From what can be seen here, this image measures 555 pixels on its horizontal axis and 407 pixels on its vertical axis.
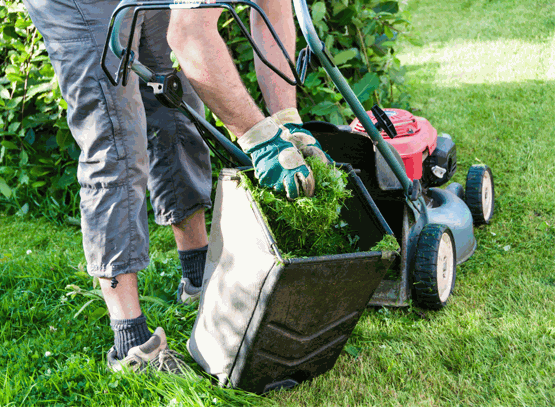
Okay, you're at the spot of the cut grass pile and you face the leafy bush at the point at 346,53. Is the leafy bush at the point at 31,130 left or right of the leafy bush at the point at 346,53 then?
left

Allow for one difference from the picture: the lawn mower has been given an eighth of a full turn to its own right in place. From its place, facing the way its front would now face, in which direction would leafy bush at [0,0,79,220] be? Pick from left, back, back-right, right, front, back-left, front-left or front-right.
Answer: back-left

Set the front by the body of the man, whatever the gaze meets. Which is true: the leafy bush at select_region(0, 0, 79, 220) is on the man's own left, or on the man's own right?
on the man's own left

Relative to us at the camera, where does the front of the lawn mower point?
facing away from the viewer and to the right of the viewer

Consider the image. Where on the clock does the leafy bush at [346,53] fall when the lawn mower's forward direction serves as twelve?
The leafy bush is roughly at 11 o'clock from the lawn mower.

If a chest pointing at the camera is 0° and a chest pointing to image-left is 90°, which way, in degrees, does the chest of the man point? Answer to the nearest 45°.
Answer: approximately 270°
